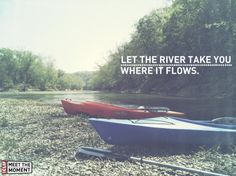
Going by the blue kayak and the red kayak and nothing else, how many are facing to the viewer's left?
2

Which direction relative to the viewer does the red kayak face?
to the viewer's left

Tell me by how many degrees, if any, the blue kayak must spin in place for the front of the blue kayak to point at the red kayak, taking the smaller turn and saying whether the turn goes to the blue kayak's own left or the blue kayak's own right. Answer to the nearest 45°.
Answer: approximately 45° to the blue kayak's own right

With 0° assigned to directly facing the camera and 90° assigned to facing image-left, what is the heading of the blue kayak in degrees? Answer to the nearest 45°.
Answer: approximately 90°

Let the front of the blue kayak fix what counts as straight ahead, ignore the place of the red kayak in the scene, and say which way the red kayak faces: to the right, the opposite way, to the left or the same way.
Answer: the same way

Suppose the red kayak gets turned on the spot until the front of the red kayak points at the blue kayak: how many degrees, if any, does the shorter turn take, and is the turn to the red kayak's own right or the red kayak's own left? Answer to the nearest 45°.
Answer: approximately 90° to the red kayak's own left
